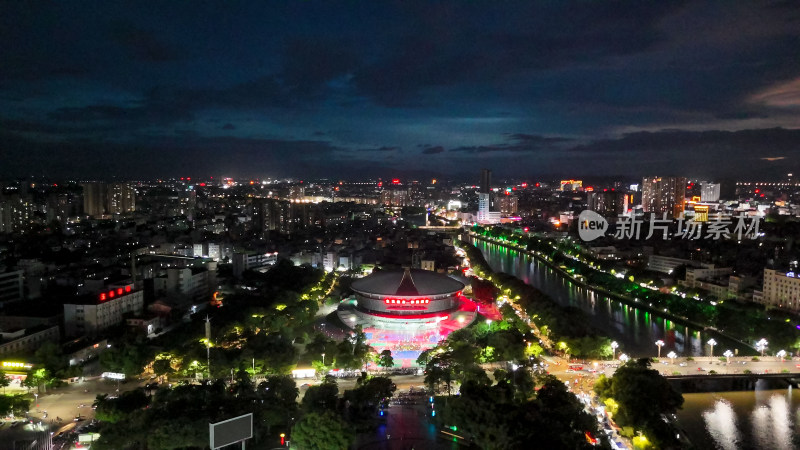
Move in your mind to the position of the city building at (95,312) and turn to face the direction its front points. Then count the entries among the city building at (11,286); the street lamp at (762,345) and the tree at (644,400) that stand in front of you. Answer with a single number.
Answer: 2

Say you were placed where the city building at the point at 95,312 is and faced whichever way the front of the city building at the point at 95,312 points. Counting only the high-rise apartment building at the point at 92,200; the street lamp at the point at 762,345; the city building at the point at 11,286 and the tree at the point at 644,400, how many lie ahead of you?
2

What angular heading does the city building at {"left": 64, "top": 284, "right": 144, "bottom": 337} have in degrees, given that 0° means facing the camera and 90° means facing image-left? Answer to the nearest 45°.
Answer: approximately 315°

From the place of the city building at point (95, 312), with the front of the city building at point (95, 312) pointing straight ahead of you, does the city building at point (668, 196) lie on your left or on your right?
on your left

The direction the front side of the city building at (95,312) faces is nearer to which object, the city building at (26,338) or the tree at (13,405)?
the tree

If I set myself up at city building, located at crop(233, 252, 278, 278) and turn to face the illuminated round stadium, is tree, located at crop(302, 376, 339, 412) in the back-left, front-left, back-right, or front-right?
front-right

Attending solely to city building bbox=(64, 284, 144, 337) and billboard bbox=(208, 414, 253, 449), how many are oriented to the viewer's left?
0

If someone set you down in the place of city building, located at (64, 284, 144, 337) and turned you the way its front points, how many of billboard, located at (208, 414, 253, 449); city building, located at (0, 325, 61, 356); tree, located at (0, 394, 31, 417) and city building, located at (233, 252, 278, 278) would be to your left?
1

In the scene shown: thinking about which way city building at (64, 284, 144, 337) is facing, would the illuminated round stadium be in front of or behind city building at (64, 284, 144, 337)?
in front

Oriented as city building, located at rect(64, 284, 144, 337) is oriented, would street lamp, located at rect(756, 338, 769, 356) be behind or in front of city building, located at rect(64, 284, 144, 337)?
in front
